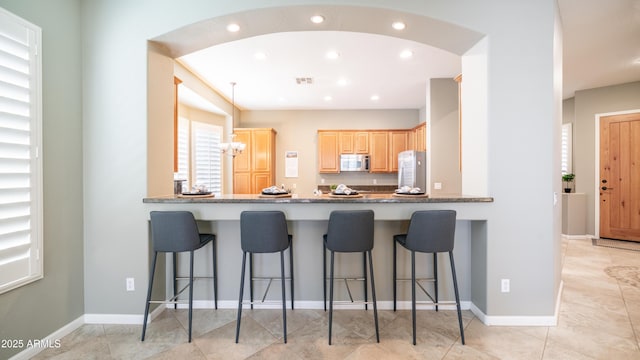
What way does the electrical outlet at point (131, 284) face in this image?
toward the camera

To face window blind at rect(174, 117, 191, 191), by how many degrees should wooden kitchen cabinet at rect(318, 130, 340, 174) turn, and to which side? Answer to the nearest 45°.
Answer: approximately 45° to its right

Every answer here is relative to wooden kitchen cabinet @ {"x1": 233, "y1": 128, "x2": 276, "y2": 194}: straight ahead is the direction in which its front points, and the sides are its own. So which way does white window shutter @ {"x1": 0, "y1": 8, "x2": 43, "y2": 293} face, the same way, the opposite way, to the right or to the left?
to the left

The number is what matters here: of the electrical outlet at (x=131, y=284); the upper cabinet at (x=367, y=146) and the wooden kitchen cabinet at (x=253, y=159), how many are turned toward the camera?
3

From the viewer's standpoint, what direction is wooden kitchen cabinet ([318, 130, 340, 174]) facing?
toward the camera

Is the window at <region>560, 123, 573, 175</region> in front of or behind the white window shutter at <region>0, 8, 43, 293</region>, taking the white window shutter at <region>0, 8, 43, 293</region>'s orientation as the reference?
in front

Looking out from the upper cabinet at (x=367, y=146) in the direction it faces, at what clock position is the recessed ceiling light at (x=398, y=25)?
The recessed ceiling light is roughly at 12 o'clock from the upper cabinet.

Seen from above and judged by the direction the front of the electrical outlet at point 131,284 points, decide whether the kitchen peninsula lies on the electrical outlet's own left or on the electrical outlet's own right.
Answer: on the electrical outlet's own left

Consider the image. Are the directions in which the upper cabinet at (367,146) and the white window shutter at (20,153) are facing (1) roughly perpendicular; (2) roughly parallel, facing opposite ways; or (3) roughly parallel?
roughly perpendicular

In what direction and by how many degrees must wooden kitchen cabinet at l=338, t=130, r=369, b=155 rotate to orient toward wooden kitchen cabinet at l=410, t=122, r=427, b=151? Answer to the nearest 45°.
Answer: approximately 45° to its left

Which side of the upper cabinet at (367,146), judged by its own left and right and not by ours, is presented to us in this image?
front

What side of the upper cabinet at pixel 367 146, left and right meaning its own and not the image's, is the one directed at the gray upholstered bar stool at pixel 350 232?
front

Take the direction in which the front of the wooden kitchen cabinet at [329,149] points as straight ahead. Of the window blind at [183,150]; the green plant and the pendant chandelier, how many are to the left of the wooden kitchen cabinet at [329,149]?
1

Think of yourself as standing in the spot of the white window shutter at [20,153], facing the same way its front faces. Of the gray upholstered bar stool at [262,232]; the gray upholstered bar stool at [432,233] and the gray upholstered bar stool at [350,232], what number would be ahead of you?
3
